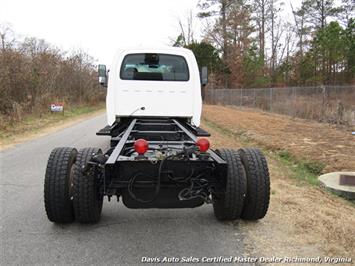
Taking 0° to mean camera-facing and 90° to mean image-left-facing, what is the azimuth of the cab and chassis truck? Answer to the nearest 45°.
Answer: approximately 180°
